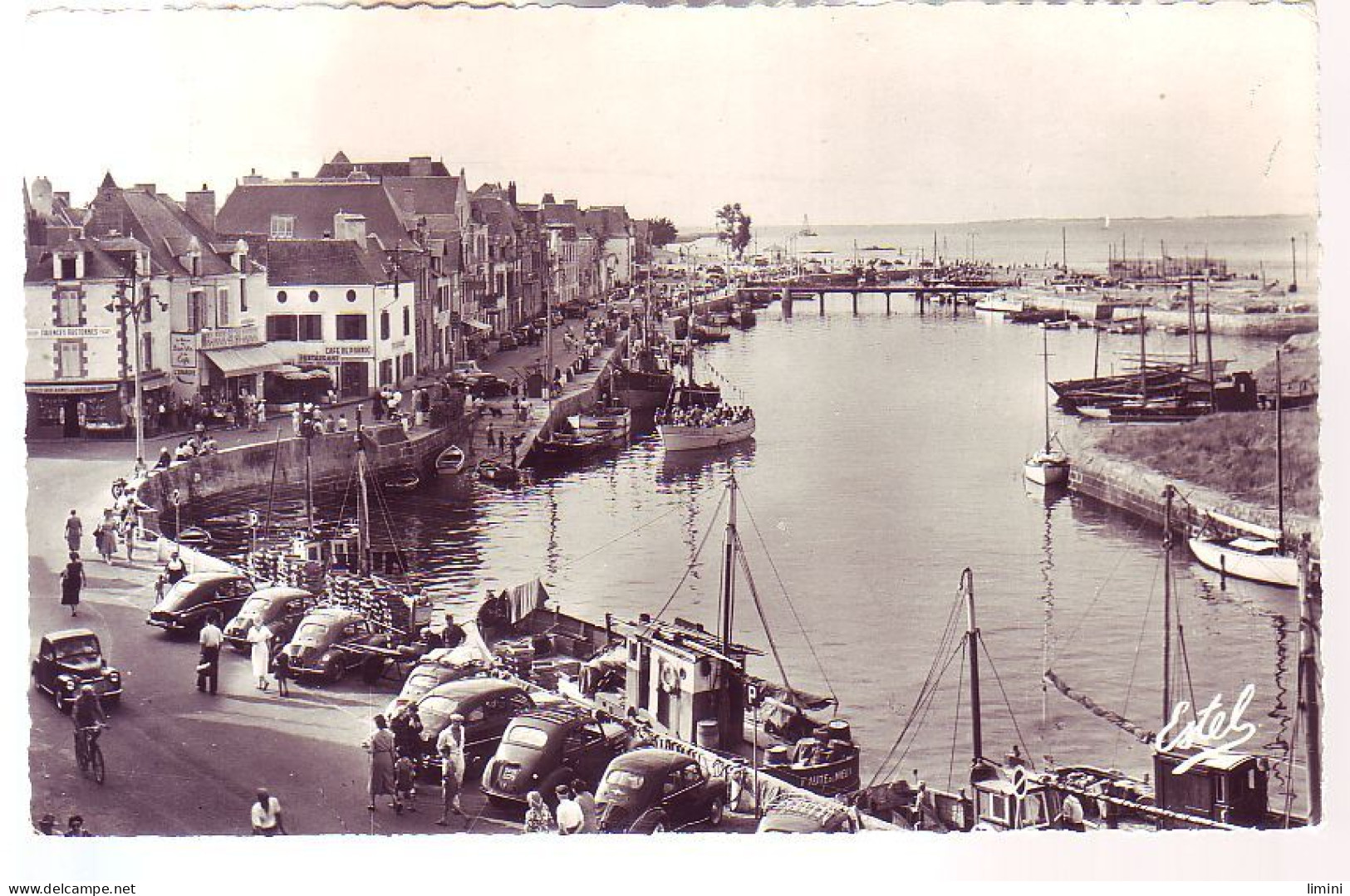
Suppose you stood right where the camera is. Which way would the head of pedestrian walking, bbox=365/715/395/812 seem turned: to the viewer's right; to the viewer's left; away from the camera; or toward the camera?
away from the camera

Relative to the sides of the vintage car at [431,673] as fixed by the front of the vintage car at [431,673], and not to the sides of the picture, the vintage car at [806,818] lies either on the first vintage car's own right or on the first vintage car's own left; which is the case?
on the first vintage car's own right

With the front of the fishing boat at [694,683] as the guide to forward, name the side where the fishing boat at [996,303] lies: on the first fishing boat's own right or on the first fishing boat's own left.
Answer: on the first fishing boat's own right
